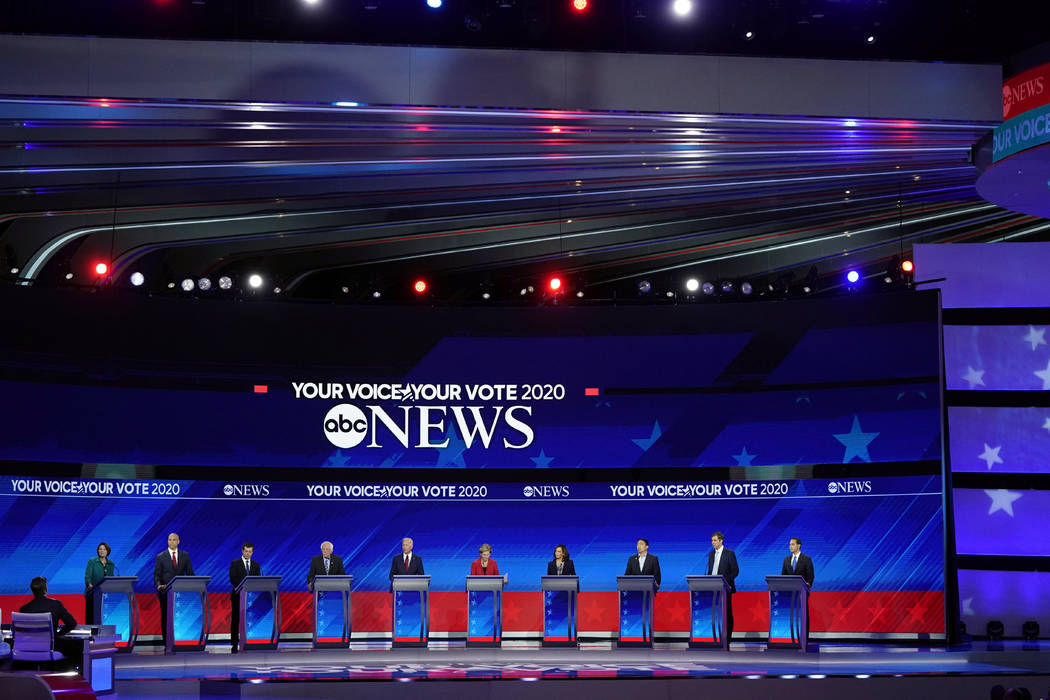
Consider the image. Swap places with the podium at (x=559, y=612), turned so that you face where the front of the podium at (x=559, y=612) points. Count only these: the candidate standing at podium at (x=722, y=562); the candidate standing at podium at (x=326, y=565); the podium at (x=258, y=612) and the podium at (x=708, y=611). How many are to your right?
2

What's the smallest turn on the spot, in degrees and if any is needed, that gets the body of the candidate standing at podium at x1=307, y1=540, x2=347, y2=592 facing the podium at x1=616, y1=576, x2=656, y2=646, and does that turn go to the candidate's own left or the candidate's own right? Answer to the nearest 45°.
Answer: approximately 90° to the candidate's own left

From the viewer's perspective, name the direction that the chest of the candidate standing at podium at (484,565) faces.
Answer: toward the camera

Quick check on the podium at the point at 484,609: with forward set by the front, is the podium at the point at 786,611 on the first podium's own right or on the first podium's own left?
on the first podium's own left

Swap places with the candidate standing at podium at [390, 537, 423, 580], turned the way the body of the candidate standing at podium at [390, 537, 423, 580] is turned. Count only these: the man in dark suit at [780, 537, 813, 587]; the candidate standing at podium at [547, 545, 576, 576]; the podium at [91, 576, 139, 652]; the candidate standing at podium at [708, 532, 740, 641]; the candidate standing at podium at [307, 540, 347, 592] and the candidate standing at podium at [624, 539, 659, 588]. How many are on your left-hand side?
4

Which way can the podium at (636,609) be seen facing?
toward the camera

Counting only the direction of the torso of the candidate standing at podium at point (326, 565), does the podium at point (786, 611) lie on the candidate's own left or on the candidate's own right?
on the candidate's own left

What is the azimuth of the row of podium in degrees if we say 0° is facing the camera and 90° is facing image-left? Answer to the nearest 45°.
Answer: approximately 0°

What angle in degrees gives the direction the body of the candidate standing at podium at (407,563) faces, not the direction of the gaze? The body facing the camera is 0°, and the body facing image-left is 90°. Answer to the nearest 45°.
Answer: approximately 0°

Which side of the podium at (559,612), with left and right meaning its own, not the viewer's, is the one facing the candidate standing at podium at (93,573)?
right

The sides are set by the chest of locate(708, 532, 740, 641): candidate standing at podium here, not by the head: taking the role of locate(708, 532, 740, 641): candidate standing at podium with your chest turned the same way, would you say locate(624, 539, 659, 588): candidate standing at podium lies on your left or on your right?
on your right

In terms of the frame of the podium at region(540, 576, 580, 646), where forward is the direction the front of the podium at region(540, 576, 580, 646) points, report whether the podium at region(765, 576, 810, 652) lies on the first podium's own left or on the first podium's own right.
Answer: on the first podium's own left

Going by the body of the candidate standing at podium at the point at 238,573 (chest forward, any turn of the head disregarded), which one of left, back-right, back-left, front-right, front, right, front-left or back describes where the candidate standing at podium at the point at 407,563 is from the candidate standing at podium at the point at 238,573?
front-left
